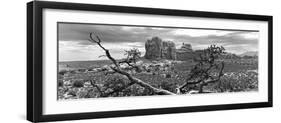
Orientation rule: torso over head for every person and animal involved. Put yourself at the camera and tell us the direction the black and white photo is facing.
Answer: facing the viewer and to the right of the viewer
